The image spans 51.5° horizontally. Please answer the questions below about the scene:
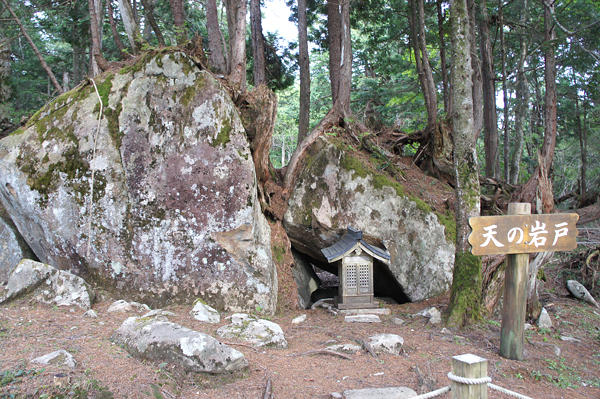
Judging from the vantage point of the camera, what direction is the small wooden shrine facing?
facing the viewer

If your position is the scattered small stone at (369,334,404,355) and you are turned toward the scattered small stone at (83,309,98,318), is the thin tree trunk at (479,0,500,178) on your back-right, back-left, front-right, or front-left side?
back-right

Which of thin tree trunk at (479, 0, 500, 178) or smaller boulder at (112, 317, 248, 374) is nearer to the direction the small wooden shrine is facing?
the smaller boulder

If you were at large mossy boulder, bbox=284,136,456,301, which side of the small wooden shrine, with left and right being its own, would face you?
back

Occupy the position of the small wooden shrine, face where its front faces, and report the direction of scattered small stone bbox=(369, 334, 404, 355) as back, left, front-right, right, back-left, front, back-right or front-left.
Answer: front

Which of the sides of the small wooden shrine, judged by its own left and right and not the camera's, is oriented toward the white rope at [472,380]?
front

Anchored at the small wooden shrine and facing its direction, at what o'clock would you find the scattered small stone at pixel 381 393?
The scattered small stone is roughly at 12 o'clock from the small wooden shrine.

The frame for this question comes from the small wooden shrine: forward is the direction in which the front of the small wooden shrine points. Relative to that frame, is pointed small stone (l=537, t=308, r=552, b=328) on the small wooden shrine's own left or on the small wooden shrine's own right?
on the small wooden shrine's own left

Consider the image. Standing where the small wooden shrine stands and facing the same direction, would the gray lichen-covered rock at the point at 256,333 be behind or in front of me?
in front

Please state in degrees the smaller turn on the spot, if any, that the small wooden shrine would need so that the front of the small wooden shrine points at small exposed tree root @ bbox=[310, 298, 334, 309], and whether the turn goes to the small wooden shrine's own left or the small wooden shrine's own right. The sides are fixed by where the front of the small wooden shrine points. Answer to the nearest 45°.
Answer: approximately 135° to the small wooden shrine's own right

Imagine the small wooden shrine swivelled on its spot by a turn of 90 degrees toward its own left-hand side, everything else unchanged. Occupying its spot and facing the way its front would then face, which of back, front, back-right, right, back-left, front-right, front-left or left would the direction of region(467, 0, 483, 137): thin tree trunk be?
front-left

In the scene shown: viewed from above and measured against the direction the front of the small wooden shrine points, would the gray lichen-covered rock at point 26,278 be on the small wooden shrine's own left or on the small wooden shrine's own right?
on the small wooden shrine's own right
